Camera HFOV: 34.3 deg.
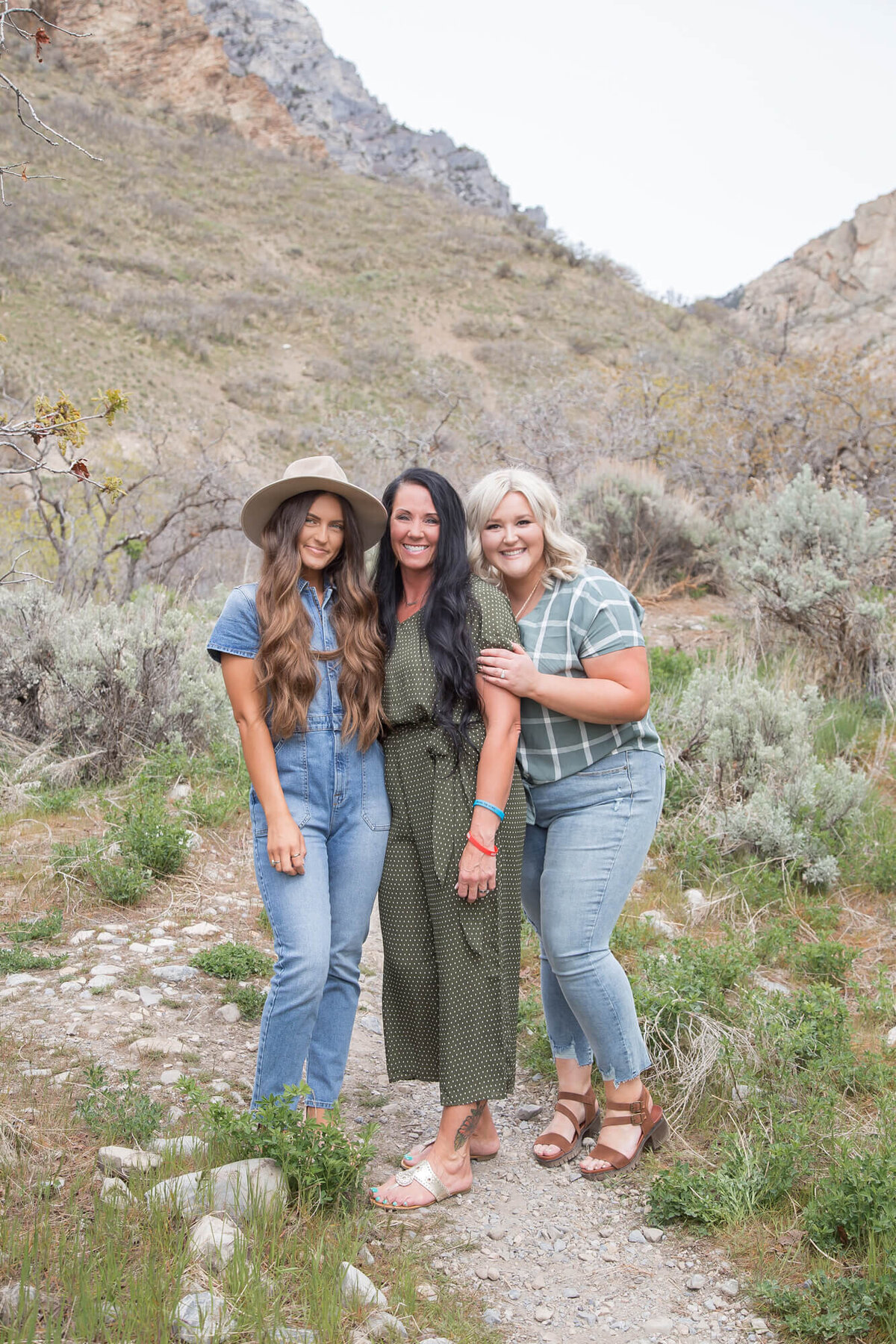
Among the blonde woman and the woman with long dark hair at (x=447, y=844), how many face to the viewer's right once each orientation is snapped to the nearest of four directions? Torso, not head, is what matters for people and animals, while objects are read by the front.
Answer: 0

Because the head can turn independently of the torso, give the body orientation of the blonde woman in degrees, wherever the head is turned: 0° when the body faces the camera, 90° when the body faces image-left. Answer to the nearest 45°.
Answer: approximately 45°

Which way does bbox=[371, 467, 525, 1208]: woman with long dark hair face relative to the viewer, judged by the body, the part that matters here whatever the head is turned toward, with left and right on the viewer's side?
facing the viewer and to the left of the viewer

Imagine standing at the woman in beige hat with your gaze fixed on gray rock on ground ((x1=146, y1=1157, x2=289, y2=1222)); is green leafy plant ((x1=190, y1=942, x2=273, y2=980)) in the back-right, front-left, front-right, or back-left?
back-right

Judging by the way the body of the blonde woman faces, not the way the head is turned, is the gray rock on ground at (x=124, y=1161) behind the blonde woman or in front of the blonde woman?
in front

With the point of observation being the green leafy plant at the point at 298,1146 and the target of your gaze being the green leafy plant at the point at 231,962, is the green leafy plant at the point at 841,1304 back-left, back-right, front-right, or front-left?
back-right
